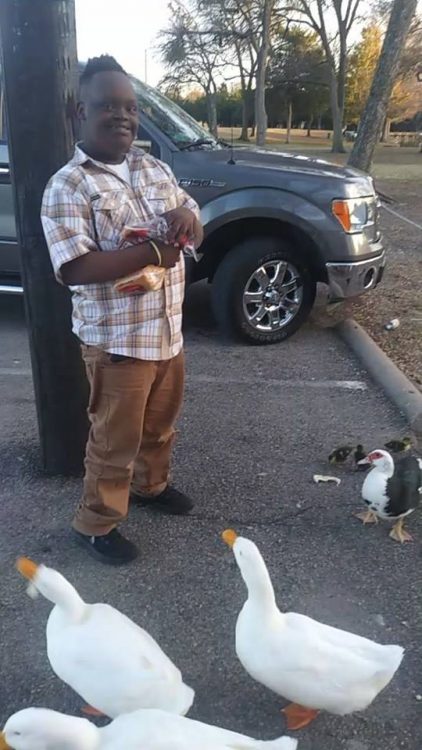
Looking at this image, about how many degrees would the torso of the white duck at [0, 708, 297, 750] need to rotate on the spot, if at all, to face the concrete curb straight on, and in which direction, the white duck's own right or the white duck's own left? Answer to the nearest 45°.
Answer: approximately 135° to the white duck's own right

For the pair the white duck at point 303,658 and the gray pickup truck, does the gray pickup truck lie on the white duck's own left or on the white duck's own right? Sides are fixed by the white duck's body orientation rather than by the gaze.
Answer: on the white duck's own right

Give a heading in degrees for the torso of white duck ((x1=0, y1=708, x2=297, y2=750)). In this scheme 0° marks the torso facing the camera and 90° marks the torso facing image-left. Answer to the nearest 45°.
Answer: approximately 90°

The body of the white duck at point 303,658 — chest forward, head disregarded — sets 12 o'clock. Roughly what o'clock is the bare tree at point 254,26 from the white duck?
The bare tree is roughly at 3 o'clock from the white duck.

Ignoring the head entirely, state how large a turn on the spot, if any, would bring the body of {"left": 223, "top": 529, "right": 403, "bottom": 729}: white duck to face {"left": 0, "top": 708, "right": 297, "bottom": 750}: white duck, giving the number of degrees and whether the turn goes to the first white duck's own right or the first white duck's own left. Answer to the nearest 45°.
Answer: approximately 45° to the first white duck's own left

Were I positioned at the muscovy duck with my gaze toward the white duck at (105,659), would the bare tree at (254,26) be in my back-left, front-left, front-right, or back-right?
back-right

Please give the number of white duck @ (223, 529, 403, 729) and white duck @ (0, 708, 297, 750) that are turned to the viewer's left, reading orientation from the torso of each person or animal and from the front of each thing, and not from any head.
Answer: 2

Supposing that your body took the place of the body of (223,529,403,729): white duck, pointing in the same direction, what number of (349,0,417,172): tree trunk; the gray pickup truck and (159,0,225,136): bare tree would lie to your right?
3

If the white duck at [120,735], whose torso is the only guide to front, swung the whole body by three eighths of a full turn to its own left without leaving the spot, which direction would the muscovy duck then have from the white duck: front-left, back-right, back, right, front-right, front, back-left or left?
left

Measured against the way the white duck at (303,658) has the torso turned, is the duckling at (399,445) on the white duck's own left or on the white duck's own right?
on the white duck's own right

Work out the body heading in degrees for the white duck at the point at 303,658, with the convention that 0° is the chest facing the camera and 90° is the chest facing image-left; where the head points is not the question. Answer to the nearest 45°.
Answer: approximately 90°

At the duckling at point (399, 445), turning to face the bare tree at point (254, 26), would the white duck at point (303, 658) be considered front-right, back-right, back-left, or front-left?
back-left

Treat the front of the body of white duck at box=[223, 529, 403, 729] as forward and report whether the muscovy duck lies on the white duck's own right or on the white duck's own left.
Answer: on the white duck's own right

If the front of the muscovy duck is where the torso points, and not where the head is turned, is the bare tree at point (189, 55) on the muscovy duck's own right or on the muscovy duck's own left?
on the muscovy duck's own right

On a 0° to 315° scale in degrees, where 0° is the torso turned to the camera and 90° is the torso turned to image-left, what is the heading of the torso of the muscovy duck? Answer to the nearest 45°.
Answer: approximately 45°
